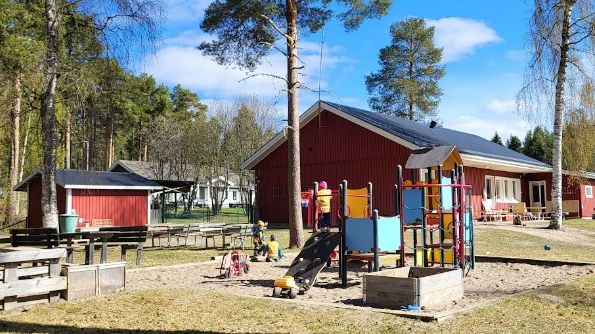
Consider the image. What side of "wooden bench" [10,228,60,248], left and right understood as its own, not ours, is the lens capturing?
front

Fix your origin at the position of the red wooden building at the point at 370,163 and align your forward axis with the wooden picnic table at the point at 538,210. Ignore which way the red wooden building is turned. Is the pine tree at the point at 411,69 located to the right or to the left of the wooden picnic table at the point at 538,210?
left

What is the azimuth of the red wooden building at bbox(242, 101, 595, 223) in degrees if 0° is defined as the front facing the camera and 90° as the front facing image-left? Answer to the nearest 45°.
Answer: approximately 315°

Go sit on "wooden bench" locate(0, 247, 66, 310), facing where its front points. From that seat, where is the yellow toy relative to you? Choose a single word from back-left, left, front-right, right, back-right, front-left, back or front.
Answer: left

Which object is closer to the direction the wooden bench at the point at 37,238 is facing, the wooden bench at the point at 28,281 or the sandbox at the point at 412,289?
the wooden bench

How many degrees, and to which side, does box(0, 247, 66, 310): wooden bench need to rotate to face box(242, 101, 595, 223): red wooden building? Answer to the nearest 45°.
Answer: approximately 135° to its left

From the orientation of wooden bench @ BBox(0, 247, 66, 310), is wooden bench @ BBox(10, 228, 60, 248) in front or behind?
behind

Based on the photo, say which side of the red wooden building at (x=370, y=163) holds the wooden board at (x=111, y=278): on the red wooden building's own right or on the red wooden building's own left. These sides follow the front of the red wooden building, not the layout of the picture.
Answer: on the red wooden building's own right

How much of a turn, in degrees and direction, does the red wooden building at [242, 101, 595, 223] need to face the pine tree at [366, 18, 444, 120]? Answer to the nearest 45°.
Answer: approximately 135° to its left

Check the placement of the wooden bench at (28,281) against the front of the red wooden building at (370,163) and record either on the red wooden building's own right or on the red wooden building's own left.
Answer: on the red wooden building's own right

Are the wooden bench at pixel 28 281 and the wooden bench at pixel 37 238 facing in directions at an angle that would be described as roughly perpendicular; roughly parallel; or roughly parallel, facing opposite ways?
roughly parallel

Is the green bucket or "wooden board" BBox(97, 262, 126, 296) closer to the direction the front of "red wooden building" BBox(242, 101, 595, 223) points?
the wooden board

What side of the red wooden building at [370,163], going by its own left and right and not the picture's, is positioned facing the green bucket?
right

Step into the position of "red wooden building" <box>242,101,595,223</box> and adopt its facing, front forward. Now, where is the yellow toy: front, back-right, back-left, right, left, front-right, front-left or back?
front-right
